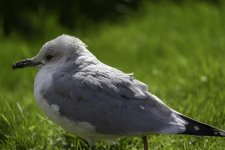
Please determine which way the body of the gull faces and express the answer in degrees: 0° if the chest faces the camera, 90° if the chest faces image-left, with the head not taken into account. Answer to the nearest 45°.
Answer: approximately 90°
